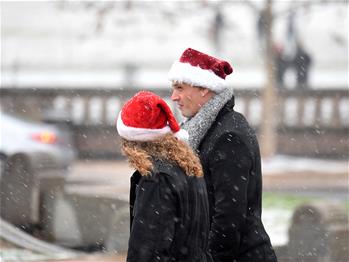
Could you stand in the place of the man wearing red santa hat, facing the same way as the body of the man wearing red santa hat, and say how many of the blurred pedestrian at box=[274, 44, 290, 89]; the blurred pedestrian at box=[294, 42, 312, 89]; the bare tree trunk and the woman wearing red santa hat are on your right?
3

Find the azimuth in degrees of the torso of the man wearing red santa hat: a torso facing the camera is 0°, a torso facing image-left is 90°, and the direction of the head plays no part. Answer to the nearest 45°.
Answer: approximately 90°

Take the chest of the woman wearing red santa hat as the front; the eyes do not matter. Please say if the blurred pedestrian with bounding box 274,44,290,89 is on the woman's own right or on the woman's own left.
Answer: on the woman's own right

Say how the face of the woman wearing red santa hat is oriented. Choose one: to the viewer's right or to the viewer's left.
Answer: to the viewer's left

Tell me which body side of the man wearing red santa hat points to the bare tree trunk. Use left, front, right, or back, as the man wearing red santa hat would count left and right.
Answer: right

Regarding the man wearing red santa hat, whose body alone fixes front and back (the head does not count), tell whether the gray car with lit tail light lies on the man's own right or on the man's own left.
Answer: on the man's own right

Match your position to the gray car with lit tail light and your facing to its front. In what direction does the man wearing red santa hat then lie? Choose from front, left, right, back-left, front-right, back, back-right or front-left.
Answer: back-left

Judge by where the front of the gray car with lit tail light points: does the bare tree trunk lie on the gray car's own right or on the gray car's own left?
on the gray car's own right

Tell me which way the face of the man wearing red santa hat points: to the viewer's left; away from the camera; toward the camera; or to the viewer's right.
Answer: to the viewer's left

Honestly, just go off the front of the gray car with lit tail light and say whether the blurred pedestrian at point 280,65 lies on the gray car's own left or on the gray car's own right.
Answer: on the gray car's own right

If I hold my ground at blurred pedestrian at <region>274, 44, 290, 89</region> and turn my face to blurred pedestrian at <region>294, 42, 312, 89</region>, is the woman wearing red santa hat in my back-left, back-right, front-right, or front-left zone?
back-right

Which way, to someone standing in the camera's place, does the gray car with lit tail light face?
facing away from the viewer and to the left of the viewer

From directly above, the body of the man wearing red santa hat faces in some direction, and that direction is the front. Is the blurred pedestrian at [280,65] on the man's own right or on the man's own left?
on the man's own right

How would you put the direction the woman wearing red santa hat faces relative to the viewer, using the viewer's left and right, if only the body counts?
facing away from the viewer and to the left of the viewer
